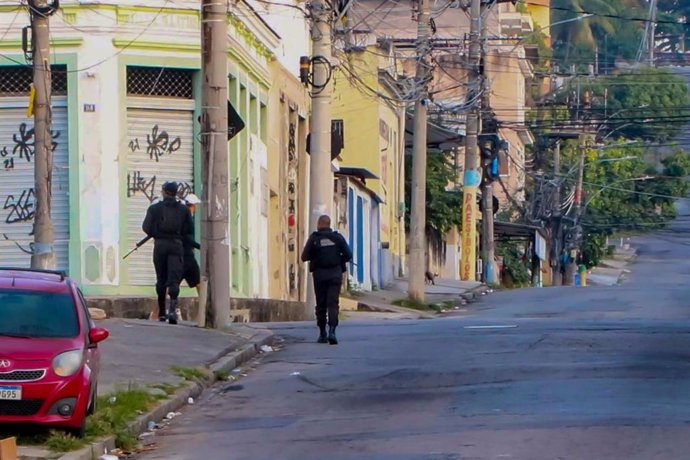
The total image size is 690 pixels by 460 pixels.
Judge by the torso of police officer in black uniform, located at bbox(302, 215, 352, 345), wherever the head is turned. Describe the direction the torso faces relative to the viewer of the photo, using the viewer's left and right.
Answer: facing away from the viewer

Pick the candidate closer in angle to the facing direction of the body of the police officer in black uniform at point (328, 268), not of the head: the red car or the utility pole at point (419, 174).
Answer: the utility pole

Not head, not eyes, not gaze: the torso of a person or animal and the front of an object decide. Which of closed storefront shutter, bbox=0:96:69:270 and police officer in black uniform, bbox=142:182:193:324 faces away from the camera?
the police officer in black uniform

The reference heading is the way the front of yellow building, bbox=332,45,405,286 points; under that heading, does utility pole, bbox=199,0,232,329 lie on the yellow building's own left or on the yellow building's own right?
on the yellow building's own right

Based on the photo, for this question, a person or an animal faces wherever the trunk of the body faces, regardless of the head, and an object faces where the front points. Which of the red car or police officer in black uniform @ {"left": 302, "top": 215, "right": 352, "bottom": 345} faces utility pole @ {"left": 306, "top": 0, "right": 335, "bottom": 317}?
the police officer in black uniform

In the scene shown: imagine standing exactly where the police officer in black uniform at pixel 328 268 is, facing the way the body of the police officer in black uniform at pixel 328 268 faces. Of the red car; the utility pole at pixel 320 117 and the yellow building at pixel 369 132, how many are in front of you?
2

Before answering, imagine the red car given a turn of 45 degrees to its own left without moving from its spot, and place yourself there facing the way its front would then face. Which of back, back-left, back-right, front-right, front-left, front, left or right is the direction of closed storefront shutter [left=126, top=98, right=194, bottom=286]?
back-left

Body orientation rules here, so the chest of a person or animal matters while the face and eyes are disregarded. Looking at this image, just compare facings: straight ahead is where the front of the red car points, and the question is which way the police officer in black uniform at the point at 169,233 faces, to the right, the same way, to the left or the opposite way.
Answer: the opposite way
